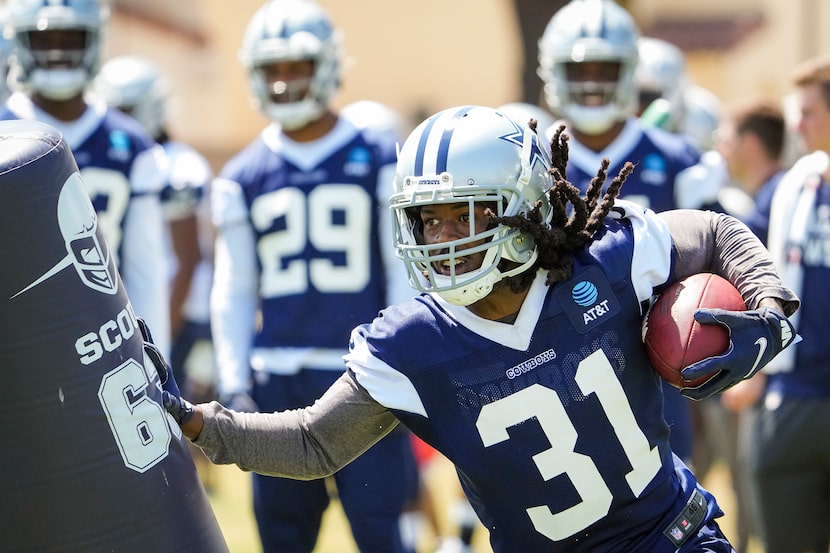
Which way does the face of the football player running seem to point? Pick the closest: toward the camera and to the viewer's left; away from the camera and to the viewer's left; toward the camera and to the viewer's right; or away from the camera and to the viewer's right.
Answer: toward the camera and to the viewer's left

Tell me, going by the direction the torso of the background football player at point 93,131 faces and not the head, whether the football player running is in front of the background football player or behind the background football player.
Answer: in front

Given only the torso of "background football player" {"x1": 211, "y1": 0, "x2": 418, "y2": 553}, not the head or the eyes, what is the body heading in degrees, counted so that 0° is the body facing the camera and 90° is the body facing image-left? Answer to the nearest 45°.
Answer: approximately 0°

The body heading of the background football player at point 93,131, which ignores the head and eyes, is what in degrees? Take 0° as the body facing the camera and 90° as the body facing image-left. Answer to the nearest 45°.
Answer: approximately 0°

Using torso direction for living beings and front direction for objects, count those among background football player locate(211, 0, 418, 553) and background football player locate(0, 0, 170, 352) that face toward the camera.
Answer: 2

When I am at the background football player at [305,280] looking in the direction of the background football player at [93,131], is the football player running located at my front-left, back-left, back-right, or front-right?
back-left

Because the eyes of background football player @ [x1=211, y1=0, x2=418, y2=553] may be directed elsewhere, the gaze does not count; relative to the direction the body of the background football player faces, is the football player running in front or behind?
in front
